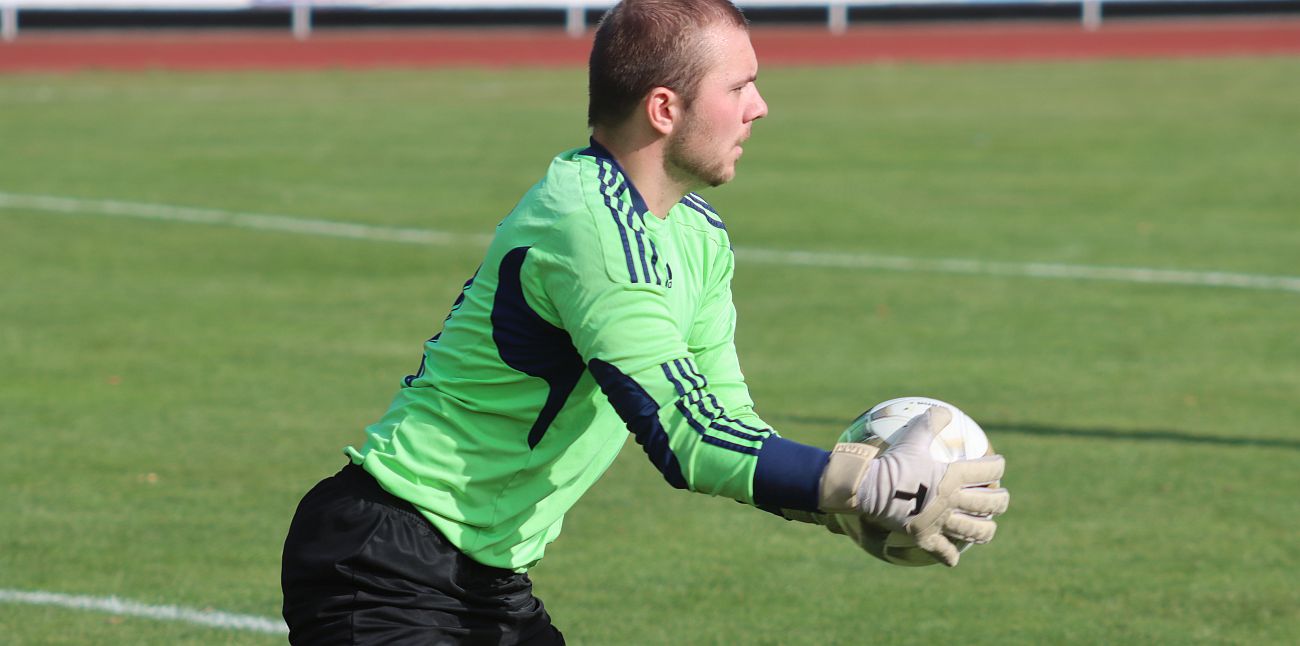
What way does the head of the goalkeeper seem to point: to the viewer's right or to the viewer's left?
to the viewer's right

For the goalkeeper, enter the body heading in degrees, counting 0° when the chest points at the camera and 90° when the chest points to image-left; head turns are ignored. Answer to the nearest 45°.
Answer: approximately 270°

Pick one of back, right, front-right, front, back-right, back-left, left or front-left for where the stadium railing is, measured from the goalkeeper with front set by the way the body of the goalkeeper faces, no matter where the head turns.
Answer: left
